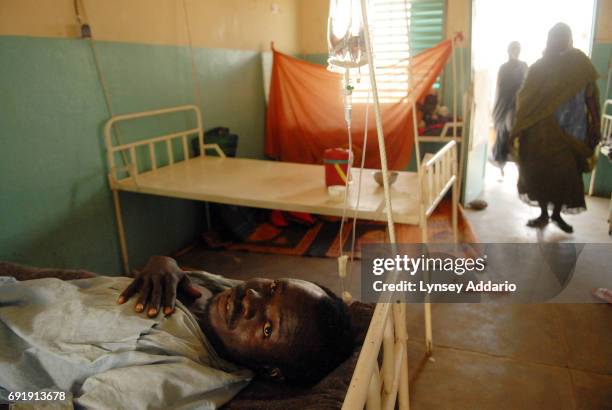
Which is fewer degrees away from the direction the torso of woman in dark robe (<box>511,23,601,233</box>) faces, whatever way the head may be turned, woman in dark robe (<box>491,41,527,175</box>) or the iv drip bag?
the iv drip bag

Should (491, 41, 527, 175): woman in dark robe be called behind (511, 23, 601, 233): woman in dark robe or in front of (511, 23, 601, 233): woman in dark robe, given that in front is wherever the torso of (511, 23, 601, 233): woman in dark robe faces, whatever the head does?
behind

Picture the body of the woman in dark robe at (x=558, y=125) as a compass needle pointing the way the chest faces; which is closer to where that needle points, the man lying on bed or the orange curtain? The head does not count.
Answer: the man lying on bed

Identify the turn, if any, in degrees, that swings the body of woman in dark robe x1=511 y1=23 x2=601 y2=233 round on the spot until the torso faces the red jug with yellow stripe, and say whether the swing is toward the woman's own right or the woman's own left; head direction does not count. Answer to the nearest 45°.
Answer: approximately 45° to the woman's own right

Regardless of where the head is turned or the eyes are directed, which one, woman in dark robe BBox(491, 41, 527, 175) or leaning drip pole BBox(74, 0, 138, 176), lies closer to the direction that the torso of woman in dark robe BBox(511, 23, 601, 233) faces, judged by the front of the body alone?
the leaning drip pole
